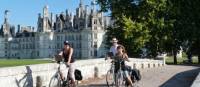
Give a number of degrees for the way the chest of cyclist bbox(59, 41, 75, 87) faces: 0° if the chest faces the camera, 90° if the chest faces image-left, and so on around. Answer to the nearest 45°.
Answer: approximately 45°

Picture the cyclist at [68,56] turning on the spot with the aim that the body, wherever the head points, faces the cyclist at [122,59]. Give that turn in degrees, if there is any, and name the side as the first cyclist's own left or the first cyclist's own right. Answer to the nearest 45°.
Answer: approximately 135° to the first cyclist's own left

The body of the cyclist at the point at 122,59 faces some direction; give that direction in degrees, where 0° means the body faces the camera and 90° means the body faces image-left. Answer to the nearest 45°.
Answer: approximately 45°
